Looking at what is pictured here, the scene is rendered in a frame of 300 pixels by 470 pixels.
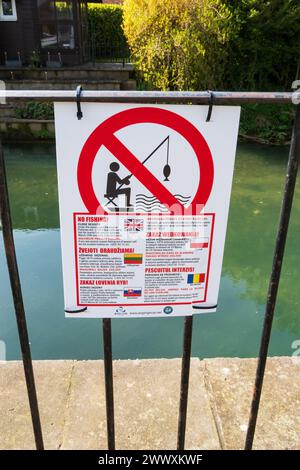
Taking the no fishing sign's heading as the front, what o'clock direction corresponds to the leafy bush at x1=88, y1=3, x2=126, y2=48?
The leafy bush is roughly at 6 o'clock from the no fishing sign.

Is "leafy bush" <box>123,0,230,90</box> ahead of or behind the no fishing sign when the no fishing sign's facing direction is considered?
behind

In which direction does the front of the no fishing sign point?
toward the camera
